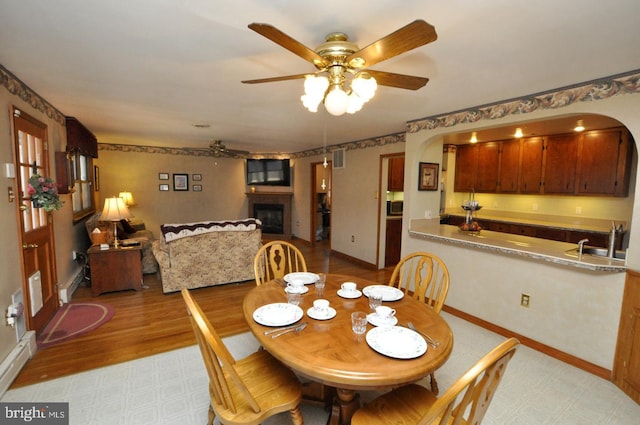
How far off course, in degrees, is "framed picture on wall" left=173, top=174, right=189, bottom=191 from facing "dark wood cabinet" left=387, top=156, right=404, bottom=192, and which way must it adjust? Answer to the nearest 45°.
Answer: approximately 45° to its left

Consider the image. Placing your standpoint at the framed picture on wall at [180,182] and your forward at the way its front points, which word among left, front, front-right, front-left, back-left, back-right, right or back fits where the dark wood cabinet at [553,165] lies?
front-left

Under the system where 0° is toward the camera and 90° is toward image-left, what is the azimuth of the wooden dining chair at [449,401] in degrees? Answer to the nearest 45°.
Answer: approximately 135°

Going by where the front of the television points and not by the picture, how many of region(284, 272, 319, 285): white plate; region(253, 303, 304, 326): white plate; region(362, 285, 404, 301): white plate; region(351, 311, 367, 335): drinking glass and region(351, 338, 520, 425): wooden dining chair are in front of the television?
5

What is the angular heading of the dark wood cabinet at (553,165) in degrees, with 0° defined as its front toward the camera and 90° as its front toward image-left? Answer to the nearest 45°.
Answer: approximately 45°

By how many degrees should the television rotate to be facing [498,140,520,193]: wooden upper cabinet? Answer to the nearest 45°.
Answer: approximately 45° to its left

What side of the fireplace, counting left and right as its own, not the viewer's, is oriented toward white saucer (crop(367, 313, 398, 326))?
front

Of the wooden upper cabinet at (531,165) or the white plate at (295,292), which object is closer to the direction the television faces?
the white plate

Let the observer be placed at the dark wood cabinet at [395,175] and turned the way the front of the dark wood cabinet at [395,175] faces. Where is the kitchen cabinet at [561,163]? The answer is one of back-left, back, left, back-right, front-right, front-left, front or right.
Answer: back-left

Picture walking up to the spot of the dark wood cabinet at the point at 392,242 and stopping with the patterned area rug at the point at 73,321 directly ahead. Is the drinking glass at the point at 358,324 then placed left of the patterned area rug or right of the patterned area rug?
left
